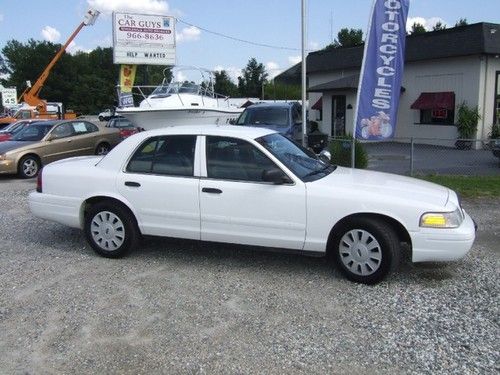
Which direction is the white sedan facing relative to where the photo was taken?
to the viewer's right

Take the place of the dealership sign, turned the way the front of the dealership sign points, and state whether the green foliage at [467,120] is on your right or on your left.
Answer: on your left

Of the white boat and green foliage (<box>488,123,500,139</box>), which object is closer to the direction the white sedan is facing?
the green foliage

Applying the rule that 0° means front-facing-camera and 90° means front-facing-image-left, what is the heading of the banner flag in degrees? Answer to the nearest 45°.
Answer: approximately 0°

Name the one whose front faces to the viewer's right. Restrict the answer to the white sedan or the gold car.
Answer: the white sedan

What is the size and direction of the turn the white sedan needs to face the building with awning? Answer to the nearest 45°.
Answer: approximately 45° to its left

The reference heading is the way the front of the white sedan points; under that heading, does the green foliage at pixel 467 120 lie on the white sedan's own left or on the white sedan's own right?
on the white sedan's own left

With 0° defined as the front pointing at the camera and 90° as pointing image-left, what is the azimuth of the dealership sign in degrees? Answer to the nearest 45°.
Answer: approximately 0°

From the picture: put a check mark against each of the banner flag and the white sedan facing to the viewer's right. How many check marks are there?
1

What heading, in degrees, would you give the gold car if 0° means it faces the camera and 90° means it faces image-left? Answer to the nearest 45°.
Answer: approximately 45°
